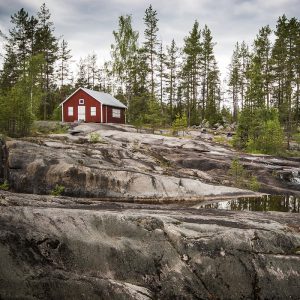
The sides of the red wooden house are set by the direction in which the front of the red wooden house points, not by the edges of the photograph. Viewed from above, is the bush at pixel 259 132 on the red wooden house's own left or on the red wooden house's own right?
on the red wooden house's own left

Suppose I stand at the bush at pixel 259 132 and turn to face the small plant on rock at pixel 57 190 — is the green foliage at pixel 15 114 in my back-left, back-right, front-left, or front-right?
front-right

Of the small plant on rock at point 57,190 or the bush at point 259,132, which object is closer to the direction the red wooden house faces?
the small plant on rock

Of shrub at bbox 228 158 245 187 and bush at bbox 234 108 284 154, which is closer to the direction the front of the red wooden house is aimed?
the shrub

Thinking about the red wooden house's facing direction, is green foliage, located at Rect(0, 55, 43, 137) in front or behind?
in front

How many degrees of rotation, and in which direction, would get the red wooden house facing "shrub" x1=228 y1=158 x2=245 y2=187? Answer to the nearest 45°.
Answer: approximately 45° to its left

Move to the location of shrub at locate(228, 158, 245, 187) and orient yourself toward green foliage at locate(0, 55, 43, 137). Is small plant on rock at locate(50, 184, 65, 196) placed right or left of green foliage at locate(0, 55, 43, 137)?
left

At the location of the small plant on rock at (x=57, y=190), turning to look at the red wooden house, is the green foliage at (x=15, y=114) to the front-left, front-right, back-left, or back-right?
front-left

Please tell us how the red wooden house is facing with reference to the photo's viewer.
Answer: facing the viewer and to the left of the viewer

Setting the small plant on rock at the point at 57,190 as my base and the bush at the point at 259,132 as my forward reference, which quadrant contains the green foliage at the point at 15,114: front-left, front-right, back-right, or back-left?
front-left

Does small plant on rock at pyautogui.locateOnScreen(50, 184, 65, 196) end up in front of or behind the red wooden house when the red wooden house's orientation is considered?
in front
